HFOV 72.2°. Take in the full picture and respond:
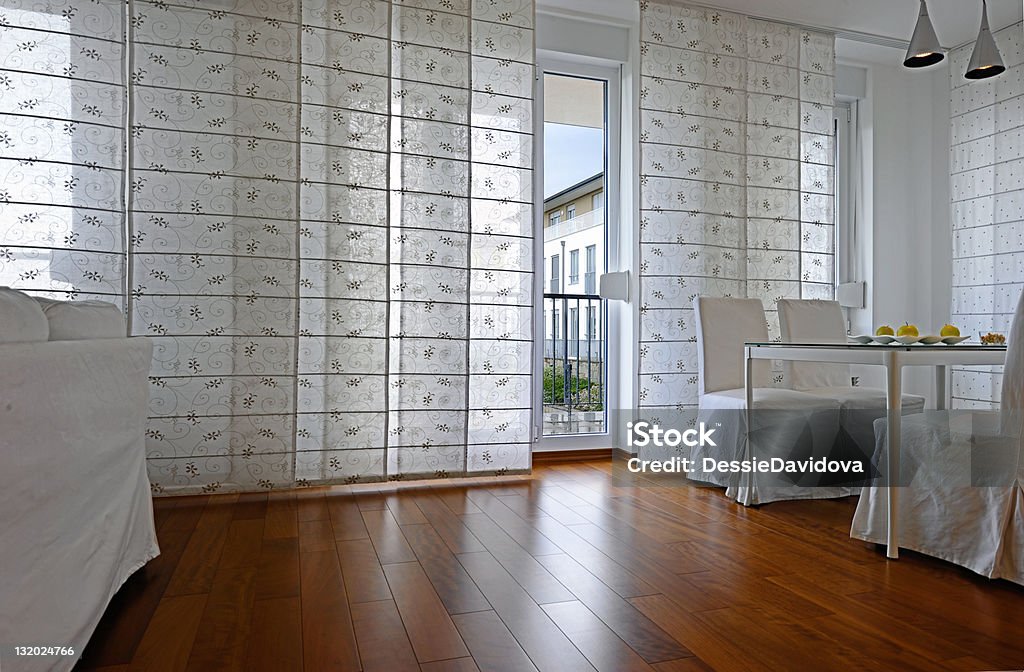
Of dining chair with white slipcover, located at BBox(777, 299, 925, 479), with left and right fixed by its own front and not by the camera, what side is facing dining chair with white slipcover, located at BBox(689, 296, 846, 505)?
right

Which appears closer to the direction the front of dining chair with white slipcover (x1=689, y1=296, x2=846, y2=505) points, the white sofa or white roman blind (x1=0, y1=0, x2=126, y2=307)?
the white sofa

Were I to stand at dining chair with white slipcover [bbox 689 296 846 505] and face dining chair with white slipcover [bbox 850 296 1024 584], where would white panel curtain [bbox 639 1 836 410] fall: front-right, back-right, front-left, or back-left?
back-left

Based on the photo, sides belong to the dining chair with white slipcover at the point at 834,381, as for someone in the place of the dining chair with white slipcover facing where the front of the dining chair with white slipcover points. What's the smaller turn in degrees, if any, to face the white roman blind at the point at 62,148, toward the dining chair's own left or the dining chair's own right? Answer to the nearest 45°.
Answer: approximately 90° to the dining chair's own right

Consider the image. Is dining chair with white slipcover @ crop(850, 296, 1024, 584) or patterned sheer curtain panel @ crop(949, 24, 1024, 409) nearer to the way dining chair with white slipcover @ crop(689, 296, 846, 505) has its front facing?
the dining chair with white slipcover

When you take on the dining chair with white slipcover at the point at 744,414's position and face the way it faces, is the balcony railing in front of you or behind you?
behind

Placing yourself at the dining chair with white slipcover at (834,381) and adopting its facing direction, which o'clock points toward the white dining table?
The white dining table is roughly at 1 o'clock from the dining chair with white slipcover.
